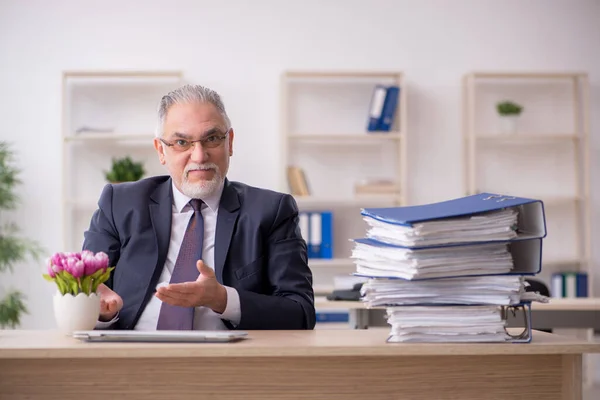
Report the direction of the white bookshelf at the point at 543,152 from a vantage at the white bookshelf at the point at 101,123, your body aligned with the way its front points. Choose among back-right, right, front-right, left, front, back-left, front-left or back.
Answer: left

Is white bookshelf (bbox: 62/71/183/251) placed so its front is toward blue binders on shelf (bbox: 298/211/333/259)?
no

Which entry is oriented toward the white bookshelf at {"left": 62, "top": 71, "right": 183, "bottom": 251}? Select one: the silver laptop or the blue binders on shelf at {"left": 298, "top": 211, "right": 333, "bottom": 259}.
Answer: the silver laptop

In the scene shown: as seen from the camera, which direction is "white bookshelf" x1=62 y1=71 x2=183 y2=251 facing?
toward the camera

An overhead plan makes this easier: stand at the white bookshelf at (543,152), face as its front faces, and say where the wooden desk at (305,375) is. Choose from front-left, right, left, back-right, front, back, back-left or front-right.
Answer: front

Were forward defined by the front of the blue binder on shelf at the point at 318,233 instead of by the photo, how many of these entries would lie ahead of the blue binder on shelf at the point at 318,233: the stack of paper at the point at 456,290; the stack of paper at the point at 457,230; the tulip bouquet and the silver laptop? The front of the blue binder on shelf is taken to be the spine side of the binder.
4

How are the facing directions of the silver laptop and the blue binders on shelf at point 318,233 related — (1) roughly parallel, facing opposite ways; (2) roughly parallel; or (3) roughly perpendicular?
roughly parallel, facing opposite ways

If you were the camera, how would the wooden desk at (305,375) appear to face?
facing away from the viewer

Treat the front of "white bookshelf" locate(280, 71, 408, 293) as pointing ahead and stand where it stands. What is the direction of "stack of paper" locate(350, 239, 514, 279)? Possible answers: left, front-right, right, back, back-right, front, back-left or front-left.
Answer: front

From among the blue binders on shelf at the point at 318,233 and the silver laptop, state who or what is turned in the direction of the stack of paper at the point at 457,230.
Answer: the blue binders on shelf

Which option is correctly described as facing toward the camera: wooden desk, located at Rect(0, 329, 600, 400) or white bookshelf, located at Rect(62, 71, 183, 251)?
the white bookshelf

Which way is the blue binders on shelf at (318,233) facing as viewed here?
toward the camera

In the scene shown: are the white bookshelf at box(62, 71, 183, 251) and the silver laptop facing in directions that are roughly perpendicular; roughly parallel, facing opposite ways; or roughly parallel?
roughly parallel, facing opposite ways

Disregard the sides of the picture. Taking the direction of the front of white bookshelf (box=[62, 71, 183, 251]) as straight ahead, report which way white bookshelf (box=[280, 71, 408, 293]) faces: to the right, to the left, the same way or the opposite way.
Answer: the same way

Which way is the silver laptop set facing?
away from the camera

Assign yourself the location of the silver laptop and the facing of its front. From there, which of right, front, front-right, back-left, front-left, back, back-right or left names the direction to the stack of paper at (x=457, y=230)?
right

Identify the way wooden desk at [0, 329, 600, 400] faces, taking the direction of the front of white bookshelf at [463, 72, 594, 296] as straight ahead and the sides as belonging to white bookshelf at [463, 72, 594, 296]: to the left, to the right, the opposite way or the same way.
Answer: the opposite way

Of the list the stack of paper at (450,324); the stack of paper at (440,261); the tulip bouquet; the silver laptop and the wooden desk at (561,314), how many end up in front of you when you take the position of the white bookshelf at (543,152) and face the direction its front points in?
5

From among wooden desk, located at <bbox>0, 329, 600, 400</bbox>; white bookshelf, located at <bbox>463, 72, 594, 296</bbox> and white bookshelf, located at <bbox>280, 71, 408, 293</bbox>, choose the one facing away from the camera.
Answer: the wooden desk
